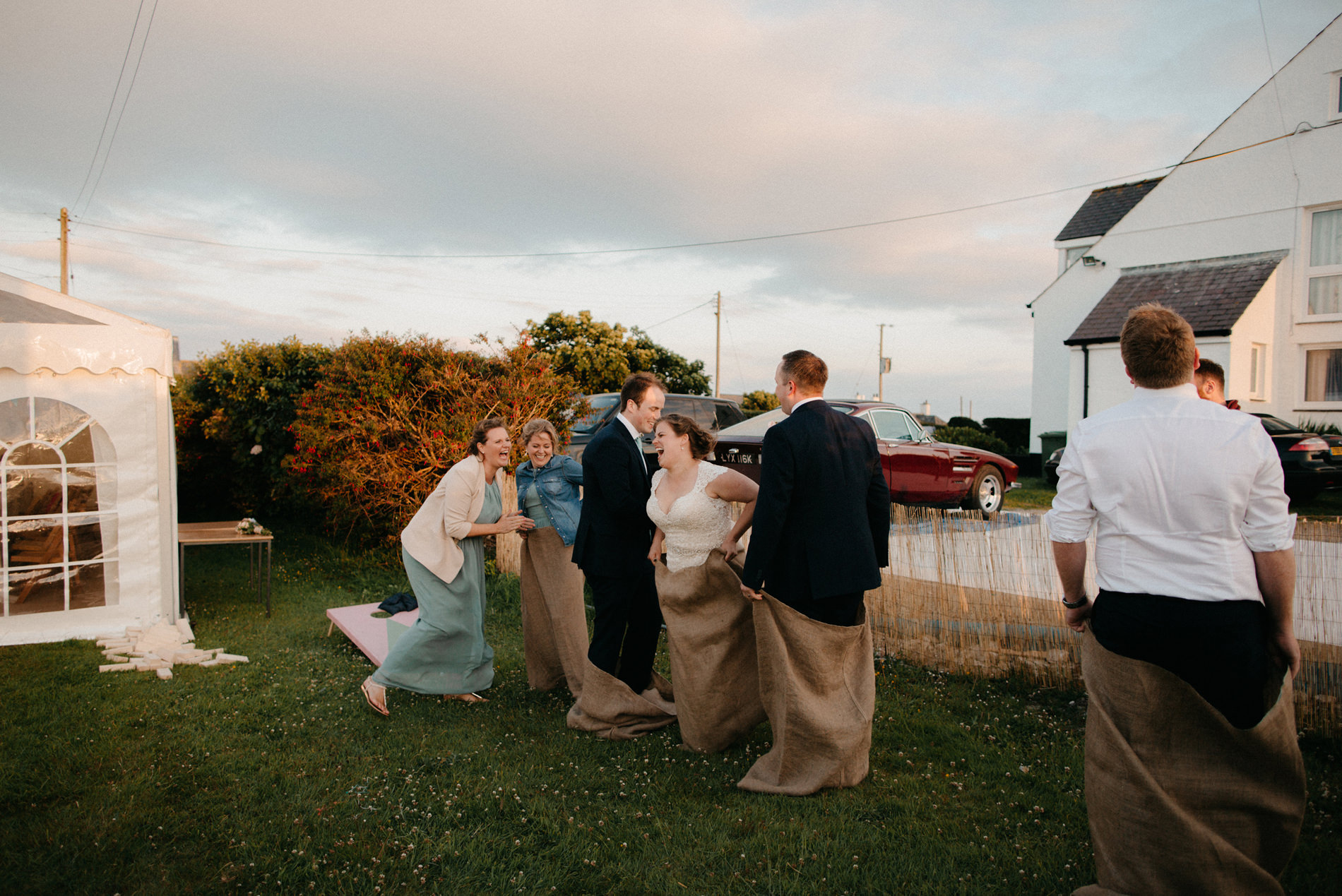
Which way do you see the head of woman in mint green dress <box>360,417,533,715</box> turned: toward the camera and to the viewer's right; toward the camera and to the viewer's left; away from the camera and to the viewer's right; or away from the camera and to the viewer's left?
toward the camera and to the viewer's right

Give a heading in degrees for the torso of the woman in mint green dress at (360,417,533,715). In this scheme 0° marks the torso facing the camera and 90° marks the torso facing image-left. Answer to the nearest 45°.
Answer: approximately 270°

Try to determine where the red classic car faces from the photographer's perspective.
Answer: facing away from the viewer and to the right of the viewer

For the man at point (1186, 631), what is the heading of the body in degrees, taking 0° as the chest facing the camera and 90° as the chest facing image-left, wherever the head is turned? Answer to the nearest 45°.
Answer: approximately 180°

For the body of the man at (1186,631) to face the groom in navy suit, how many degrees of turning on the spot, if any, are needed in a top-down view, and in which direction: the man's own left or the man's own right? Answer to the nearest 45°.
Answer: approximately 90° to the man's own left

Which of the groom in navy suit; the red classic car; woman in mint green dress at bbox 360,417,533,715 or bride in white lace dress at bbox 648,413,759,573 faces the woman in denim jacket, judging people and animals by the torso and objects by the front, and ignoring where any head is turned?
the woman in mint green dress

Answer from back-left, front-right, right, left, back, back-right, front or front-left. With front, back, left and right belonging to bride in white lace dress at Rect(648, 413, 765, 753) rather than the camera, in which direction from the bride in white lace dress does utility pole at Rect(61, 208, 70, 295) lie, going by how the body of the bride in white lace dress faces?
right

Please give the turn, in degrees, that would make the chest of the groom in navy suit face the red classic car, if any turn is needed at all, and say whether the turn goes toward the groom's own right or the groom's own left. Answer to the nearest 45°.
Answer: approximately 45° to the groom's own left

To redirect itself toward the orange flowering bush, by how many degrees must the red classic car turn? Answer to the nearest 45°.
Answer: approximately 180°
